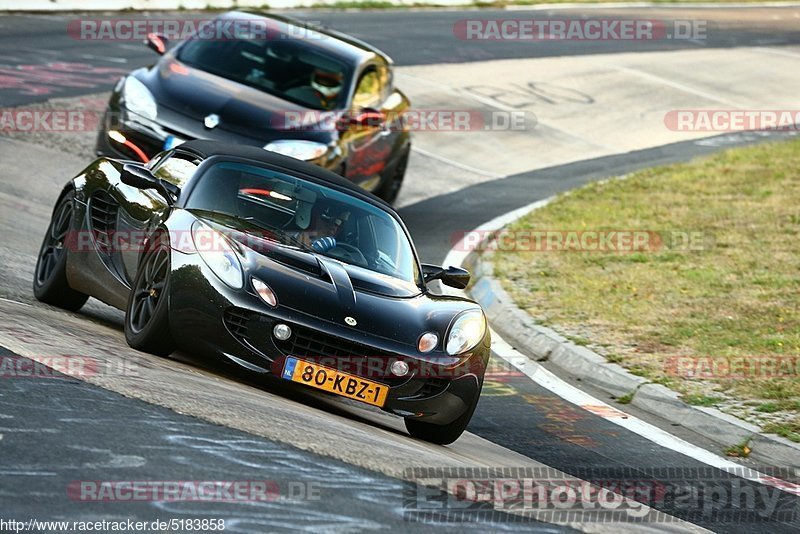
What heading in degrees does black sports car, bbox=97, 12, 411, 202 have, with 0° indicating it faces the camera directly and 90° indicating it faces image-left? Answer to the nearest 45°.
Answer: approximately 45°

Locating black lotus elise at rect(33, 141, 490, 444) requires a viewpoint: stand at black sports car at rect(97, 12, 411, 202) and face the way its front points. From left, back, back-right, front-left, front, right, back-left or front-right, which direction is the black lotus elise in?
front-left

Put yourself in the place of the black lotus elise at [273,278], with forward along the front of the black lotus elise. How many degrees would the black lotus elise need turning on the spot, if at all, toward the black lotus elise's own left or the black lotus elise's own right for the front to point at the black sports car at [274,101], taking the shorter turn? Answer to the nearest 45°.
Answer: approximately 135° to the black lotus elise's own left

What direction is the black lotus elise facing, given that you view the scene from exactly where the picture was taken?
facing the viewer and to the right of the viewer

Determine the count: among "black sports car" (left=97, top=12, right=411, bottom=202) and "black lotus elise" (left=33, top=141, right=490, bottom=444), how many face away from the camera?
0
